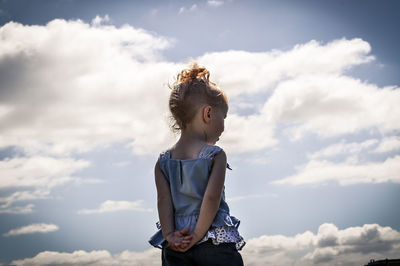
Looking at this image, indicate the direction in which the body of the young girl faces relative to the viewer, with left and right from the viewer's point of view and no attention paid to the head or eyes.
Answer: facing away from the viewer and to the right of the viewer
